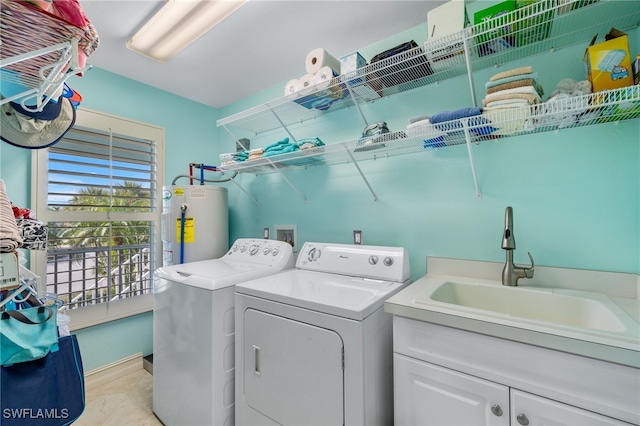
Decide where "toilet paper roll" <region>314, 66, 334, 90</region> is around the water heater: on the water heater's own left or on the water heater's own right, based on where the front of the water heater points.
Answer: on the water heater's own left

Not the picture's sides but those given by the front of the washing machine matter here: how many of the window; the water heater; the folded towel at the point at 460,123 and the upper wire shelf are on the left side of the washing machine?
2

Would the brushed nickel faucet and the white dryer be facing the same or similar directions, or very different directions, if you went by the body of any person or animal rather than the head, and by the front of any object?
same or similar directions

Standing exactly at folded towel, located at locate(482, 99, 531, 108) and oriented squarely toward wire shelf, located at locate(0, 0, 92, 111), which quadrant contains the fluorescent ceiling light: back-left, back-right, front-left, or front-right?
front-right

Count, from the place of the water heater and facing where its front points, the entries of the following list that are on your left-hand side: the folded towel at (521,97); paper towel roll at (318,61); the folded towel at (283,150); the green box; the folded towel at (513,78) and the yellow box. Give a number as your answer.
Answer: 6

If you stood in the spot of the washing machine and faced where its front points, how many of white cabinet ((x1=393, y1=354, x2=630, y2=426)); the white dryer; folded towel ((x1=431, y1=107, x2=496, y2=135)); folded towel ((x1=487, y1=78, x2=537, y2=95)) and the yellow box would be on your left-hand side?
5

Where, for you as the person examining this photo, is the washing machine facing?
facing the viewer and to the left of the viewer

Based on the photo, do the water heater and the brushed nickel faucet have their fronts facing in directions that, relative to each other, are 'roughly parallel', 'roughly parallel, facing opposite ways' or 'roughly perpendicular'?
roughly parallel

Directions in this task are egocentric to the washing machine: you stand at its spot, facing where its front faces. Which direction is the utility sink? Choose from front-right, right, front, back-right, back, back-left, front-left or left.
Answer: left

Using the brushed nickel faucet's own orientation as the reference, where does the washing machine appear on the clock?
The washing machine is roughly at 2 o'clock from the brushed nickel faucet.

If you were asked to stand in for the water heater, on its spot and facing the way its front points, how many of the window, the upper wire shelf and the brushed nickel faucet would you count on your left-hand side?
2

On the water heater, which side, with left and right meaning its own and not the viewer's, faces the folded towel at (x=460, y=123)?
left

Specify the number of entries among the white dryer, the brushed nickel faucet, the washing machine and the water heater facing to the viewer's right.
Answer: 0

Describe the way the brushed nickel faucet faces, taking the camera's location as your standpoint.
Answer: facing the viewer
